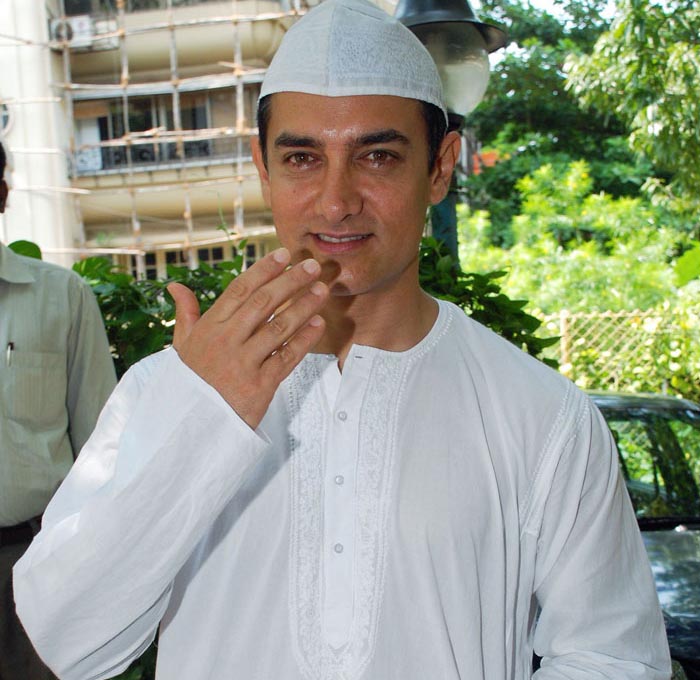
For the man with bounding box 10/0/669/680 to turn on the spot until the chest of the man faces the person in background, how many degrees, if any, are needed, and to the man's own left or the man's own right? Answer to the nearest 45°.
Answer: approximately 135° to the man's own right

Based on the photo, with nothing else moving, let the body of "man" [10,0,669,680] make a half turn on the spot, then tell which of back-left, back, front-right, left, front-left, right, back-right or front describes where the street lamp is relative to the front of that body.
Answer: front

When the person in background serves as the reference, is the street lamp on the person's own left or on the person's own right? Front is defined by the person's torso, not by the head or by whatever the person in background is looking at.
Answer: on the person's own left

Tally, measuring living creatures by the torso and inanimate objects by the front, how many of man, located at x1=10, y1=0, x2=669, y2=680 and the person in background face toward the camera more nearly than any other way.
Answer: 2

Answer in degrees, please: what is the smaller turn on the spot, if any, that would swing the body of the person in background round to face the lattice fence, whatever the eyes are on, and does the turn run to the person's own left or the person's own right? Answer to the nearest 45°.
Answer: approximately 135° to the person's own left

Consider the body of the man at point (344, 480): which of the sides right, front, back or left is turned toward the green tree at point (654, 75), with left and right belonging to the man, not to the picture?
back

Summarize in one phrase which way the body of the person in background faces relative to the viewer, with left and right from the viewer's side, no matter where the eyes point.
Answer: facing the viewer

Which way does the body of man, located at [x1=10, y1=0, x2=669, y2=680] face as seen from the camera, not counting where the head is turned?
toward the camera

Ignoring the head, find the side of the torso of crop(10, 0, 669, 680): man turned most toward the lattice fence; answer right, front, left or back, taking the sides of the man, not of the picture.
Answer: back

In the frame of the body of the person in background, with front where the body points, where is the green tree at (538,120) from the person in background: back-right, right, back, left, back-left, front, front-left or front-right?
back-left

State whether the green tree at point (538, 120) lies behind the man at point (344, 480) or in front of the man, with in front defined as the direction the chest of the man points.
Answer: behind
